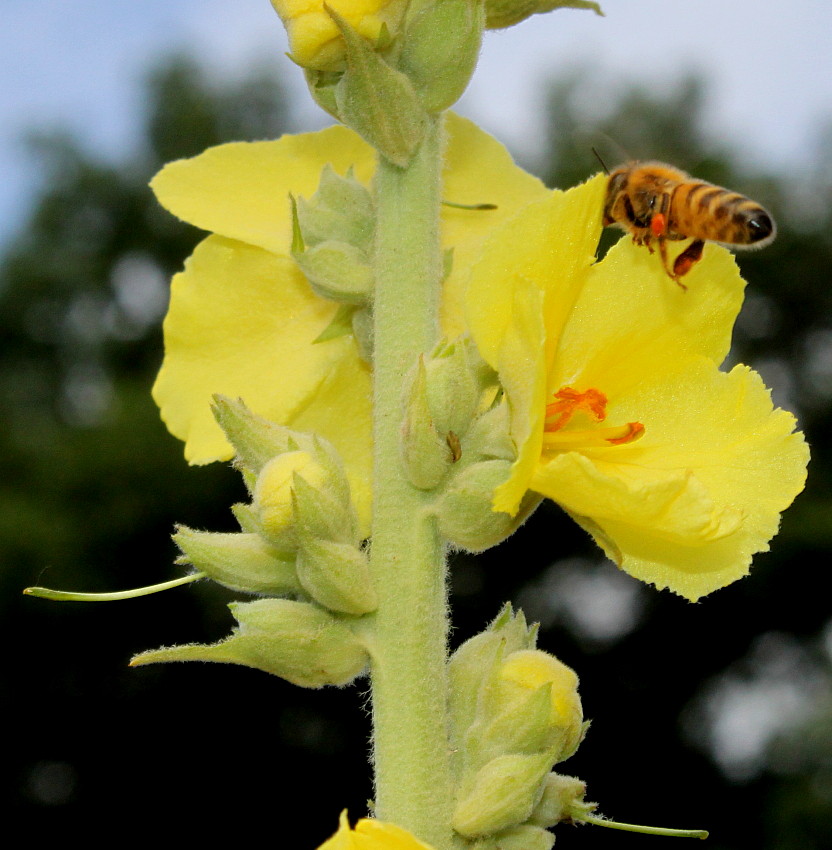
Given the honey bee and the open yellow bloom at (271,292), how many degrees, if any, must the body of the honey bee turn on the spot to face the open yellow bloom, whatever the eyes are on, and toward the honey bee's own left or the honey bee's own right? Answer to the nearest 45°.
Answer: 0° — it already faces it

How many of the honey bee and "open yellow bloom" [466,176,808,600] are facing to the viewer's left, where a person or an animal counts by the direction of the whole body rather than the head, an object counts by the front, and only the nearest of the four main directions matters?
1

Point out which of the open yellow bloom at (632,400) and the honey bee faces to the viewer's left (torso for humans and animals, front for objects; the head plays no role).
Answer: the honey bee

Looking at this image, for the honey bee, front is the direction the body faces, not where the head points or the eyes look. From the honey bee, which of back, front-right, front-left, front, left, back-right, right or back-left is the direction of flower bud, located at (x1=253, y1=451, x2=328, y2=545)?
front-left

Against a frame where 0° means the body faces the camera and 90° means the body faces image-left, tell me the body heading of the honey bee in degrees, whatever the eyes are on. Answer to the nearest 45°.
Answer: approximately 90°

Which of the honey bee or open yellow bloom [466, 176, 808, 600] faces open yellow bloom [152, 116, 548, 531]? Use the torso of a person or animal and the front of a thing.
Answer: the honey bee

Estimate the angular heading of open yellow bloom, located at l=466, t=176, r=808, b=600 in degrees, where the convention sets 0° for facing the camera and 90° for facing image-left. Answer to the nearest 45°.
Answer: approximately 315°
